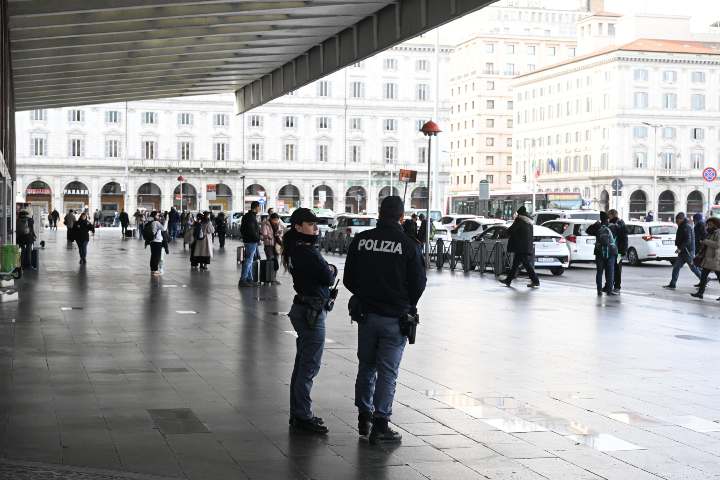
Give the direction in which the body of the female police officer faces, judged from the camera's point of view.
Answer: to the viewer's right

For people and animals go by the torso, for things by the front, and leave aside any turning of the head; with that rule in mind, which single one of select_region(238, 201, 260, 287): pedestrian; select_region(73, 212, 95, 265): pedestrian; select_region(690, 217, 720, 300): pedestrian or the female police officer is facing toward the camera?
select_region(73, 212, 95, 265): pedestrian

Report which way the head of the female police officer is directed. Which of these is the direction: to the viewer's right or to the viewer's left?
to the viewer's right

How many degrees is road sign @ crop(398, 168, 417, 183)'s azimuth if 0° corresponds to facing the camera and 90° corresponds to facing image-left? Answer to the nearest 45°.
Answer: approximately 0°

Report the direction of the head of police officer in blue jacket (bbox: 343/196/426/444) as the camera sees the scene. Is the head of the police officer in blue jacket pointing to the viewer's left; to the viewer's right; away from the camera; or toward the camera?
away from the camera

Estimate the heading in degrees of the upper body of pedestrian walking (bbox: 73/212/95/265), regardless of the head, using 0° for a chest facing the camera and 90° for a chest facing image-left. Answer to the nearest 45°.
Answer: approximately 0°

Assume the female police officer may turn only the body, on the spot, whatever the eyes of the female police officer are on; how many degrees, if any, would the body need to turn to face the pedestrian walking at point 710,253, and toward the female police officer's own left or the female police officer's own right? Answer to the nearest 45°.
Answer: approximately 45° to the female police officer's own left

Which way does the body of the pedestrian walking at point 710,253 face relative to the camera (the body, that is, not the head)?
to the viewer's left
